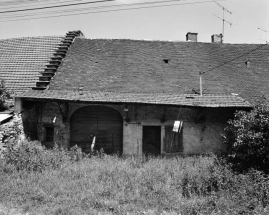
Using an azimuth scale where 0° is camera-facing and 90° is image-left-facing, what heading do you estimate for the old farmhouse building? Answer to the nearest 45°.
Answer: approximately 0°

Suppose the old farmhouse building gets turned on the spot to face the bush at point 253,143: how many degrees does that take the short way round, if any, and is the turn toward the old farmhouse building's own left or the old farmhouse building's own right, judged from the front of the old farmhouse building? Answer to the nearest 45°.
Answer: approximately 45° to the old farmhouse building's own left

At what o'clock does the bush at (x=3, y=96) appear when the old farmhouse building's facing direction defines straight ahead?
The bush is roughly at 3 o'clock from the old farmhouse building.

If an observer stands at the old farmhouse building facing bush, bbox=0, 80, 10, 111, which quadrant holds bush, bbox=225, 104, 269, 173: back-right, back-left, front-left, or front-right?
back-left

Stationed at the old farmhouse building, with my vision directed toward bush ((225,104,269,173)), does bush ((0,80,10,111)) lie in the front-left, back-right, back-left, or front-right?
back-right
